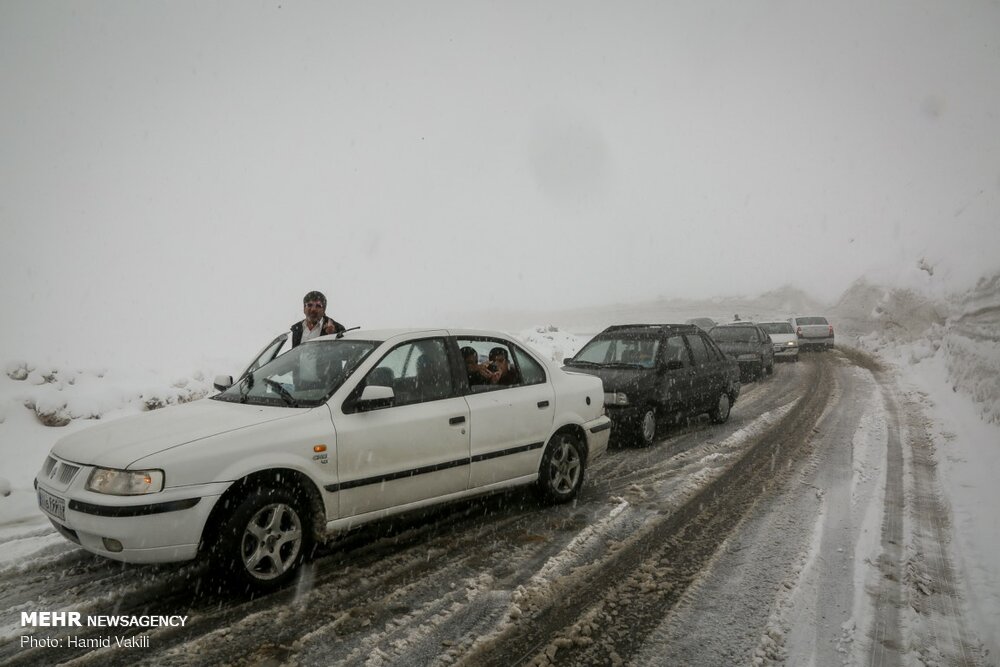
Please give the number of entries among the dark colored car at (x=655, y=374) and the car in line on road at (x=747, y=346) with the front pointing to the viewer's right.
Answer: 0

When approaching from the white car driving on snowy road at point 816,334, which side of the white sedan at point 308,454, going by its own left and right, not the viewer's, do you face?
back

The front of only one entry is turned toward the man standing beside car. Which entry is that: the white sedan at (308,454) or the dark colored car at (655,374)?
the dark colored car

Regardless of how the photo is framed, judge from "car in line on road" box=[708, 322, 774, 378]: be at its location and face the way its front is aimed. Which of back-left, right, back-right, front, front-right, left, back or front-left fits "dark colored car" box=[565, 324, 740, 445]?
front-left

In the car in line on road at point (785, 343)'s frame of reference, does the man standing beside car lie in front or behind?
in front

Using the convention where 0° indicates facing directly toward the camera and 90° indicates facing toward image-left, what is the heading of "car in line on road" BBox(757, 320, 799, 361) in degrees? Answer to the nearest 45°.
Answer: approximately 45°

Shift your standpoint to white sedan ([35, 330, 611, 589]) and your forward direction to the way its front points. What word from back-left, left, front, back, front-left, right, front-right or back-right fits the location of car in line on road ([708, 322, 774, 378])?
back

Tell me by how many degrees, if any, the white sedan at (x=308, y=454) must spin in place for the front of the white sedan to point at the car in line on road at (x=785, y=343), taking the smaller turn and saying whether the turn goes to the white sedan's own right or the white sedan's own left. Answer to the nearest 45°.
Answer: approximately 180°

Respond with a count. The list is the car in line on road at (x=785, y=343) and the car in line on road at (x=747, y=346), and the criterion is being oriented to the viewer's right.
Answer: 0

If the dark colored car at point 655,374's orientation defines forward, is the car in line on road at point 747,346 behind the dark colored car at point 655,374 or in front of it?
behind

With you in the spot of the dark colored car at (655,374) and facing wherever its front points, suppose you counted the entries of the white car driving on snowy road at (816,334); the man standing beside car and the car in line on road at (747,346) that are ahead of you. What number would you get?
1

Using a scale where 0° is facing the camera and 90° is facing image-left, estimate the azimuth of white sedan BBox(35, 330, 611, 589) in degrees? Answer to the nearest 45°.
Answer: approximately 45°

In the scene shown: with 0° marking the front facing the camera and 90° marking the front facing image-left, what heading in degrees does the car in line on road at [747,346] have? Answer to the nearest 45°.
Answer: approximately 45°
